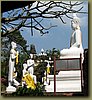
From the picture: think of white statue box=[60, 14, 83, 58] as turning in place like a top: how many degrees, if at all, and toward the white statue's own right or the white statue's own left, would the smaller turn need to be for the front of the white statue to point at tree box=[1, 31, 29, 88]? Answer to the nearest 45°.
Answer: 0° — it already faces it

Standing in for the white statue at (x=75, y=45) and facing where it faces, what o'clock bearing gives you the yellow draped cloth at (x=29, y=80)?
The yellow draped cloth is roughly at 12 o'clock from the white statue.

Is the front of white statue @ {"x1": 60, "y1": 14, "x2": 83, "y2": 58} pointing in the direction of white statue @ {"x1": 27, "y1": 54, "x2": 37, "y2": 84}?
yes

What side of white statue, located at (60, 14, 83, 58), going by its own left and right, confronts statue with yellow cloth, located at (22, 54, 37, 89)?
front

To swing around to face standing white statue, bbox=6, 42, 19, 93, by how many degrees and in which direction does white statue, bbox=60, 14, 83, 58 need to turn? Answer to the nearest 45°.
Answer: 0° — it already faces it

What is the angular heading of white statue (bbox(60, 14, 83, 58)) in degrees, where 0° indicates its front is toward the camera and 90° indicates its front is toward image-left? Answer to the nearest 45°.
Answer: approximately 90°
